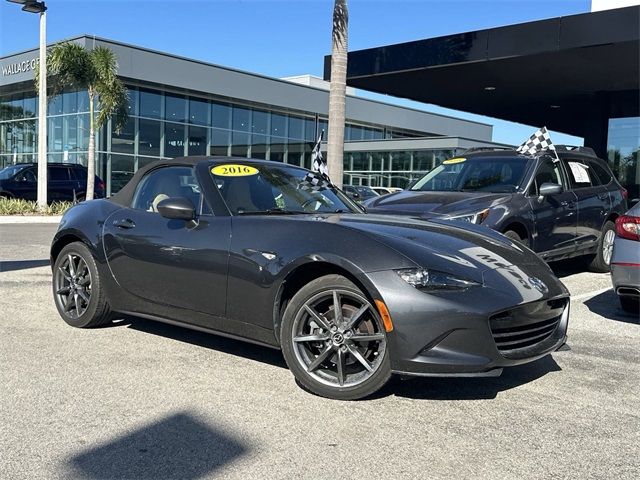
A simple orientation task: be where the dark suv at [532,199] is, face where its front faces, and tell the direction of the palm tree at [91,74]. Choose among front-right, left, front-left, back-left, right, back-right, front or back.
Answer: right

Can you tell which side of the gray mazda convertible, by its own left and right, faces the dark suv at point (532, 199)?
left

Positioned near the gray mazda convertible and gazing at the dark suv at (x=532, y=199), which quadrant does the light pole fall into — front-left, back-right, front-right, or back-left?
front-left

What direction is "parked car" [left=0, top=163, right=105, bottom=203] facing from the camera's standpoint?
to the viewer's left

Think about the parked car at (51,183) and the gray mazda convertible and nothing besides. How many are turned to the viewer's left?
1

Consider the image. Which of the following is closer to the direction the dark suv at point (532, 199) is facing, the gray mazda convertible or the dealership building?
the gray mazda convertible

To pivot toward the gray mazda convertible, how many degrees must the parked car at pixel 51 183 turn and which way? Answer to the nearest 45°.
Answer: approximately 90° to its left

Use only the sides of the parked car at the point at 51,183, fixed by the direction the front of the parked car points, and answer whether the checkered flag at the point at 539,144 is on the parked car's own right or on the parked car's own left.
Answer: on the parked car's own left

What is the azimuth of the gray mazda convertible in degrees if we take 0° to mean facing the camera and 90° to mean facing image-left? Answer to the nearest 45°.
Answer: approximately 315°
